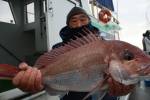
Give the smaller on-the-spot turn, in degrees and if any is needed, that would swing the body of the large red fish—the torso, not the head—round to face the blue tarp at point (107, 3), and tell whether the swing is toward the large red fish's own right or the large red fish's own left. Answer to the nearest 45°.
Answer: approximately 90° to the large red fish's own left

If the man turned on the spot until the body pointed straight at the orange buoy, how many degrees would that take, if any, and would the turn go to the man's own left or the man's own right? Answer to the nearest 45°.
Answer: approximately 180°

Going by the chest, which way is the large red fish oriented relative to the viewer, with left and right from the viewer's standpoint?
facing to the right of the viewer

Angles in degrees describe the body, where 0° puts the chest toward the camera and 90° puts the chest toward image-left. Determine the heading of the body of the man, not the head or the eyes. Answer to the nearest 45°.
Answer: approximately 0°

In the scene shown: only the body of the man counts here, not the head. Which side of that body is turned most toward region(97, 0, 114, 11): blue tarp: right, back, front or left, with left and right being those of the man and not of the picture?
back

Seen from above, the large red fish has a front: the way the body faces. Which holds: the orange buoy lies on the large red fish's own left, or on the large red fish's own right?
on the large red fish's own left
